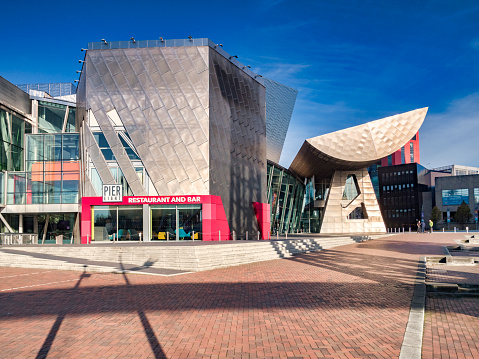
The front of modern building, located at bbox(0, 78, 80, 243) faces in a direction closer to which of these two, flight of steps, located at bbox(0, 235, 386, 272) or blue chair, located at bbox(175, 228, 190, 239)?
the flight of steps

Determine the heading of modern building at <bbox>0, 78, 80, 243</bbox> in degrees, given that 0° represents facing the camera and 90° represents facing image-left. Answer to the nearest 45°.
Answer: approximately 0°

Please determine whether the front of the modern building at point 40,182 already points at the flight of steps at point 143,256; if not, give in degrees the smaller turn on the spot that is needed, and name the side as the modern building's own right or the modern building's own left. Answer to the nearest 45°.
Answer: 0° — it already faces it

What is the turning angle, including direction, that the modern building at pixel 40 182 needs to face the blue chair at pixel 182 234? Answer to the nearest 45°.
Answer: approximately 45° to its left
